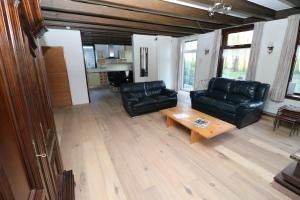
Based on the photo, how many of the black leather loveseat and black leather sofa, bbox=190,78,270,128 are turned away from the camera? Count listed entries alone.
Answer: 0

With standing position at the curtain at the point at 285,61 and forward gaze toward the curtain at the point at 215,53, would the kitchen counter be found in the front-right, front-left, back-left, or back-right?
front-left

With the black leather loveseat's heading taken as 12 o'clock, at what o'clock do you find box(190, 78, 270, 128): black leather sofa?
The black leather sofa is roughly at 11 o'clock from the black leather loveseat.

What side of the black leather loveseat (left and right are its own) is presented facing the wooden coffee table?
front

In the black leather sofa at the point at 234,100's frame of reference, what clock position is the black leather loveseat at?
The black leather loveseat is roughly at 1 o'clock from the black leather sofa.

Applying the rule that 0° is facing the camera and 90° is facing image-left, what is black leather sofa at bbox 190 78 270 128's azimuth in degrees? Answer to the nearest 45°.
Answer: approximately 45°

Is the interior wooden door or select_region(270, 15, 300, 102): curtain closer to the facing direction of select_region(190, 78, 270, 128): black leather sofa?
the interior wooden door

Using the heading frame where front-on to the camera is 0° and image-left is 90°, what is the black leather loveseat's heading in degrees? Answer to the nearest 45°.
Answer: approximately 315°

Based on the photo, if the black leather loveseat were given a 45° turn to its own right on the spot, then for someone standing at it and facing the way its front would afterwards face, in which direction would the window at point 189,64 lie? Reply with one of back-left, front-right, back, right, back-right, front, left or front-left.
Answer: back-left

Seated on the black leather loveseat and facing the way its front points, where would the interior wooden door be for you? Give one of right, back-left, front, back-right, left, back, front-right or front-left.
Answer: back-right

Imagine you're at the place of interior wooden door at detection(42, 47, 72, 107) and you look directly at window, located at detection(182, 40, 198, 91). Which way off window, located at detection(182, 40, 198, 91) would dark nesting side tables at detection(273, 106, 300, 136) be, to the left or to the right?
right

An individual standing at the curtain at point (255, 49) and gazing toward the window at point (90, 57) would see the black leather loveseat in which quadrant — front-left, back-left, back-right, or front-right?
front-left

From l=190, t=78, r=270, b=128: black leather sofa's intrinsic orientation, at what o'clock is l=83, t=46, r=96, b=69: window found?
The window is roughly at 2 o'clock from the black leather sofa.

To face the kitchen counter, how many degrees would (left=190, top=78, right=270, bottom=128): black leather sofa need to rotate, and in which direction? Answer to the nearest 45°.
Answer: approximately 45° to its right

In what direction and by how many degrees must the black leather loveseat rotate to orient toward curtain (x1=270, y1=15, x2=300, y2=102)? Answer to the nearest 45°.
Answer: approximately 45° to its left

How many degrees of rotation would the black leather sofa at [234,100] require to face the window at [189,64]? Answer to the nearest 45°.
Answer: approximately 90° to its right

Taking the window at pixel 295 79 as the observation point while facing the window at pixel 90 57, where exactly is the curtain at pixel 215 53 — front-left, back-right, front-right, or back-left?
front-right
